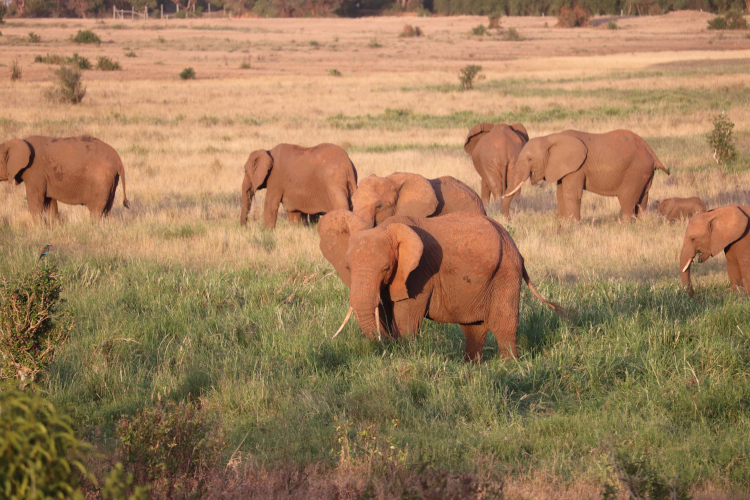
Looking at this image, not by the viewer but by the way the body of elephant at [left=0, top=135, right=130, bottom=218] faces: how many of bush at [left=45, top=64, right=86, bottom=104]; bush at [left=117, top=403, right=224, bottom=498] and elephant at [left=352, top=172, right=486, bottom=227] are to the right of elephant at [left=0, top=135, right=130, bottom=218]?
1

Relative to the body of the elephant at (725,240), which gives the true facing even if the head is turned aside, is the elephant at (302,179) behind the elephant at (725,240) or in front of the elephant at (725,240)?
in front

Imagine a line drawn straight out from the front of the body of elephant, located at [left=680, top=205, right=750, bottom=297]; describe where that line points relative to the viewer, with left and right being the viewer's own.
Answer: facing to the left of the viewer

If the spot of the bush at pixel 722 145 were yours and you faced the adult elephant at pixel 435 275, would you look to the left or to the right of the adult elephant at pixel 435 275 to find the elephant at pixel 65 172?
right

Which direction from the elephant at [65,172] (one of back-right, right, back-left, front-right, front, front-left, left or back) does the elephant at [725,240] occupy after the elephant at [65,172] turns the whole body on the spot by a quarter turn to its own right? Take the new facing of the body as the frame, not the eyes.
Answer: back-right

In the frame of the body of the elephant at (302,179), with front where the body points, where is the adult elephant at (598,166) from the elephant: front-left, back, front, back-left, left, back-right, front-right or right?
back

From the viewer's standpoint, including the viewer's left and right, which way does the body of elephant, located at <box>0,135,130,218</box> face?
facing to the left of the viewer

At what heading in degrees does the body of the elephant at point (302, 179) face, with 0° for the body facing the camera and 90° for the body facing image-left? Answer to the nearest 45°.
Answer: approximately 90°

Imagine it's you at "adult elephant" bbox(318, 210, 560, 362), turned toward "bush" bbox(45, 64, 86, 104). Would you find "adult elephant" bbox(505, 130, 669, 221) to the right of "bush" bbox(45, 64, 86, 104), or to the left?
right

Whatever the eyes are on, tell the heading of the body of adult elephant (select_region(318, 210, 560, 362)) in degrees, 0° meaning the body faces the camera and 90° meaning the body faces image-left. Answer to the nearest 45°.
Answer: approximately 45°

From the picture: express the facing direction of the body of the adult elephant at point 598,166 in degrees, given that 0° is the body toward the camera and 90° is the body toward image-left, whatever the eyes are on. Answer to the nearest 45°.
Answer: approximately 90°

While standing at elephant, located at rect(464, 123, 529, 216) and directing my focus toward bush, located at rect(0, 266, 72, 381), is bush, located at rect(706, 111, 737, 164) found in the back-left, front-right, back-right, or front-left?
back-left
